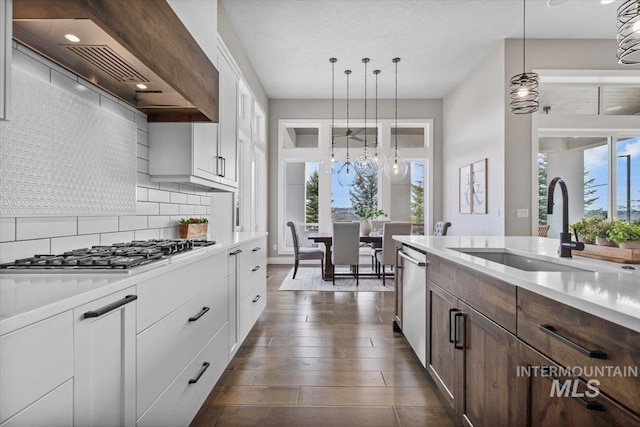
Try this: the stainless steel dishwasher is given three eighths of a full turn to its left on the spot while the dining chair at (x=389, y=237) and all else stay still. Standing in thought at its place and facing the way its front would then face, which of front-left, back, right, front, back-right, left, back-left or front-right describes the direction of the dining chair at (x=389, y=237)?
back-left

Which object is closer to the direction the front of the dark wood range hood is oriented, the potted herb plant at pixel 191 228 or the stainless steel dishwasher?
the stainless steel dishwasher

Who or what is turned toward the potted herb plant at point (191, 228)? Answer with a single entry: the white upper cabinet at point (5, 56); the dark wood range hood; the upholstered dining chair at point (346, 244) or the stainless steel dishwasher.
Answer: the stainless steel dishwasher

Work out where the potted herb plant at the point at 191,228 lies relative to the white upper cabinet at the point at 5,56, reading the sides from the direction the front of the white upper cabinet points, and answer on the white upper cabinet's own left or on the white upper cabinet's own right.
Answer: on the white upper cabinet's own left

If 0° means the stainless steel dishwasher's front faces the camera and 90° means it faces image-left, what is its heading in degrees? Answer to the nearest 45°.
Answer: approximately 90°

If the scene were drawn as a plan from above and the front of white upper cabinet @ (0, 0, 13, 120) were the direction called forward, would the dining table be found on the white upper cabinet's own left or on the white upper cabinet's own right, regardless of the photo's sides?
on the white upper cabinet's own left

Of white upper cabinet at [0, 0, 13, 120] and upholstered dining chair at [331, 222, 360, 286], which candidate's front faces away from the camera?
the upholstered dining chair

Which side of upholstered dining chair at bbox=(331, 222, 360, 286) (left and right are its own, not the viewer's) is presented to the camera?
back

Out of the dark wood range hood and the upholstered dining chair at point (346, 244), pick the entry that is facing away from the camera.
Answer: the upholstered dining chair

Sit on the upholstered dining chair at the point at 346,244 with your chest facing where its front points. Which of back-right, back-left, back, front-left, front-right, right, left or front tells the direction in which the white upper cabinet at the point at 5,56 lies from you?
back

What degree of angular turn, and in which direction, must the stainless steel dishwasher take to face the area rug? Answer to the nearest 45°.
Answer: approximately 45° to its right

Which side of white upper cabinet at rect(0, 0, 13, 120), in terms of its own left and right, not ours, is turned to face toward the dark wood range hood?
left

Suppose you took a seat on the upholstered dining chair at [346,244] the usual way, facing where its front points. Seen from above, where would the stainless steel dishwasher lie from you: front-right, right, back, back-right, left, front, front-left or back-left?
back

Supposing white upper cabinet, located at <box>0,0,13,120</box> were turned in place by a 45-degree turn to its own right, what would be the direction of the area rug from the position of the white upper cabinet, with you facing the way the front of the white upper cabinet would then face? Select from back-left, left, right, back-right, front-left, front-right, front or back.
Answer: back-left

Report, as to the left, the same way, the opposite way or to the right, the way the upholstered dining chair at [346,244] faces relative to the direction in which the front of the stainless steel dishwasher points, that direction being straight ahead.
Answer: to the right

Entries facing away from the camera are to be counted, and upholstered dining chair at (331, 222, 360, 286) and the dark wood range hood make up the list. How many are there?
1

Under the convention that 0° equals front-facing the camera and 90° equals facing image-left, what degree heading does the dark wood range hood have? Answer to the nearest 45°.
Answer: approximately 315°
